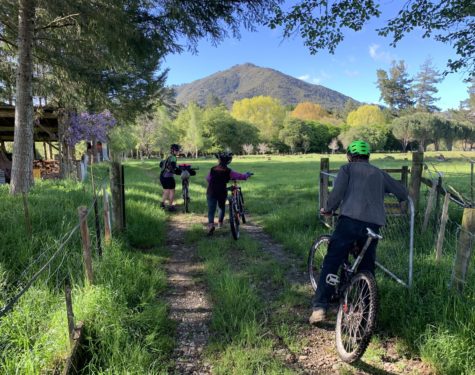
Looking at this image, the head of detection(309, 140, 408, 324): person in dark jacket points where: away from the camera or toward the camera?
away from the camera

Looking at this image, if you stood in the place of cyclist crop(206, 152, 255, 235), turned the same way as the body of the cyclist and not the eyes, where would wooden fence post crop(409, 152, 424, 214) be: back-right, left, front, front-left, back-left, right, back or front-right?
right

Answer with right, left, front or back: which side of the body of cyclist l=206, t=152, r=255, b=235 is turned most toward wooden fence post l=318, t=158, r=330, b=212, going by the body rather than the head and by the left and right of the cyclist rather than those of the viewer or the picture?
right

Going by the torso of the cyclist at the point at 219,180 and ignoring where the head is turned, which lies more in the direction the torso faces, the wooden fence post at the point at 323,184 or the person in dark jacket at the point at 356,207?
the wooden fence post

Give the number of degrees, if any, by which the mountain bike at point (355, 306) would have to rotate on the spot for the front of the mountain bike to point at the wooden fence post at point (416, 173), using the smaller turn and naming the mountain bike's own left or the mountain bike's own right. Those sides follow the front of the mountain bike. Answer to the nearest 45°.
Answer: approximately 45° to the mountain bike's own right

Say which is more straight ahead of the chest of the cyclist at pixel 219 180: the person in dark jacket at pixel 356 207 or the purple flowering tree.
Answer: the purple flowering tree

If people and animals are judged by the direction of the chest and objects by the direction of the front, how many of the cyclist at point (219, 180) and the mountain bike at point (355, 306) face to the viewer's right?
0

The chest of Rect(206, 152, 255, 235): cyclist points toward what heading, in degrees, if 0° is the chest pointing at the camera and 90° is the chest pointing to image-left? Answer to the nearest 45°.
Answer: approximately 180°

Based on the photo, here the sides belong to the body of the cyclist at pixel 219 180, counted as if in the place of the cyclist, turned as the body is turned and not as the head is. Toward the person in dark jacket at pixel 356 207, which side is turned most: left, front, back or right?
back

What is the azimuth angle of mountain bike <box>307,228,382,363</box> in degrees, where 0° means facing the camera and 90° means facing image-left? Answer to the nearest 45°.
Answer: approximately 135°

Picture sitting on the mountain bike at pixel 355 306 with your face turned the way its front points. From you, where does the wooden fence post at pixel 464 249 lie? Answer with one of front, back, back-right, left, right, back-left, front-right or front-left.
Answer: right

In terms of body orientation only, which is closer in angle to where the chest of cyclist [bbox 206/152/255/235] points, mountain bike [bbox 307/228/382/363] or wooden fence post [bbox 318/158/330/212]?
the wooden fence post

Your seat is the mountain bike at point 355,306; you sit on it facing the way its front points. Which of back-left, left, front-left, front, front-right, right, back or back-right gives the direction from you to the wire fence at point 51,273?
front-left

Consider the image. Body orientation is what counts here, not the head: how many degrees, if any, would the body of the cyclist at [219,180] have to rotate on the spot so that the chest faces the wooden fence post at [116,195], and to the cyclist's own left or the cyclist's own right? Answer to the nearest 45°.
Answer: approximately 135° to the cyclist's own left

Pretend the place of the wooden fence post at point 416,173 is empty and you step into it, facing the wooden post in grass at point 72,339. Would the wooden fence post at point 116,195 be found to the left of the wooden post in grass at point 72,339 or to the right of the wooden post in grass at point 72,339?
right
